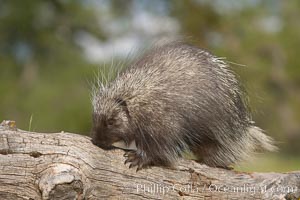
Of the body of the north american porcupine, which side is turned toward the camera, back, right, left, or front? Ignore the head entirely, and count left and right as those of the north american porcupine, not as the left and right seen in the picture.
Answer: left
